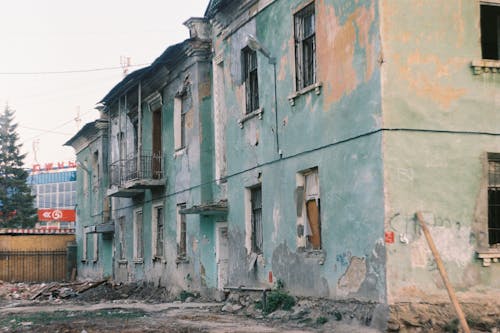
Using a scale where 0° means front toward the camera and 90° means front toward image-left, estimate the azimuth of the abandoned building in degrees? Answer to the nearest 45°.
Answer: approximately 45°

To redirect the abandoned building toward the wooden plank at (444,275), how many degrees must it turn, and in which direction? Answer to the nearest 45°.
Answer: approximately 90° to its left

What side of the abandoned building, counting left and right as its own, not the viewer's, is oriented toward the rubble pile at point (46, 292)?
right
